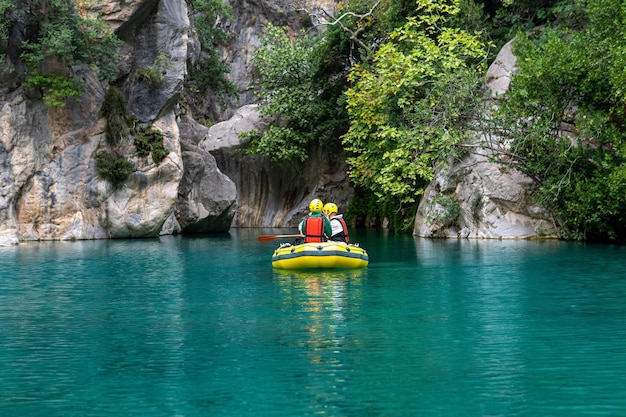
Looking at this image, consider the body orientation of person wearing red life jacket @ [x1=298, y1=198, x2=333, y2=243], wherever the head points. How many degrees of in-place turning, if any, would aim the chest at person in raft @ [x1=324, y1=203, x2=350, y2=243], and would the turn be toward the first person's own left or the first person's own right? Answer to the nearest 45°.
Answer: approximately 45° to the first person's own right

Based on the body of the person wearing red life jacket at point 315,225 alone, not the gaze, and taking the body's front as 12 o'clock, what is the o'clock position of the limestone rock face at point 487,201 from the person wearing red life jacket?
The limestone rock face is roughly at 1 o'clock from the person wearing red life jacket.

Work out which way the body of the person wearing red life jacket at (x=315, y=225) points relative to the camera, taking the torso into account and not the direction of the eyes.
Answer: away from the camera

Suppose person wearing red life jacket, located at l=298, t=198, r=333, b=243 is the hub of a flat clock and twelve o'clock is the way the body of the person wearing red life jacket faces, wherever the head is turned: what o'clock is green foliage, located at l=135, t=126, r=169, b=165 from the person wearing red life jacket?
The green foliage is roughly at 11 o'clock from the person wearing red life jacket.
